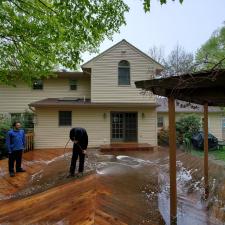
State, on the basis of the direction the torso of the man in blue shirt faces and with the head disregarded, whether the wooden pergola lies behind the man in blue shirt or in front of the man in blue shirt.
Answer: in front

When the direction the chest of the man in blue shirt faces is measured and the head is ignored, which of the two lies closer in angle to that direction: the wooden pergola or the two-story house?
the wooden pergola

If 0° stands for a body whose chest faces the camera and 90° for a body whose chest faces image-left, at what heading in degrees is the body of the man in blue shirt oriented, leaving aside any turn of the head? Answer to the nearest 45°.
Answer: approximately 315°

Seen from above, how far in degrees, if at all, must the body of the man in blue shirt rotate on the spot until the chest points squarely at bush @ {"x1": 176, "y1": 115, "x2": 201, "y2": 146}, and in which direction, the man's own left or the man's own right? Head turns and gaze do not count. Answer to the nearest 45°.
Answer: approximately 90° to the man's own left
